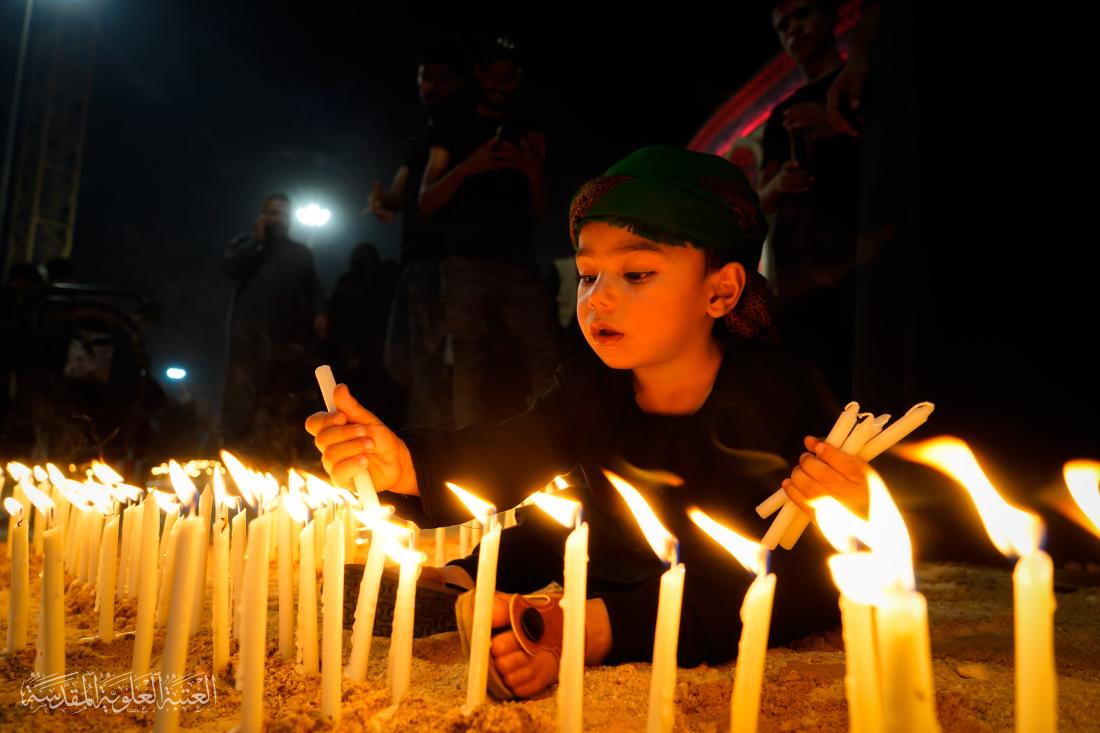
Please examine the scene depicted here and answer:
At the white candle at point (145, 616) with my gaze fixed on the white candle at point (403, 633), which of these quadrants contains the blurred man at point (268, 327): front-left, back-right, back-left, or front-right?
back-left

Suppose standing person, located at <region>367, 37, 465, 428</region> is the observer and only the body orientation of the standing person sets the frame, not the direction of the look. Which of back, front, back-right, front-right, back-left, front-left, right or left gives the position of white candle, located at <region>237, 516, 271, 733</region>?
front-left

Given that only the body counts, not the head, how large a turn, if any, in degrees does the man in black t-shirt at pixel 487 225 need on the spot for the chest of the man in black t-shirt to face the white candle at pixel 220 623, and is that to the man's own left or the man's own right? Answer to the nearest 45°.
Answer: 0° — they already face it

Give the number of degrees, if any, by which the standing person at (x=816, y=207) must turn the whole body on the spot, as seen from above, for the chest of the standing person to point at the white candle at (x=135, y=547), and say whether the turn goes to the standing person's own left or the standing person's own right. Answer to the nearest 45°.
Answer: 0° — they already face it

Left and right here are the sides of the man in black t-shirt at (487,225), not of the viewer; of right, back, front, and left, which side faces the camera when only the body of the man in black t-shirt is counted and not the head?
front

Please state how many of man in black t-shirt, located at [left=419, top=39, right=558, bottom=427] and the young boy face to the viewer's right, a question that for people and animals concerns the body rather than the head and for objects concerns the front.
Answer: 0

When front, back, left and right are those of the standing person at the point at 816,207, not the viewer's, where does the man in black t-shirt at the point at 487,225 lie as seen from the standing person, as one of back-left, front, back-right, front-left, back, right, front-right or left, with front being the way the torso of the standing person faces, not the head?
front-right

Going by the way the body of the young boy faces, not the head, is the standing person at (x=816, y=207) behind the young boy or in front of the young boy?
behind

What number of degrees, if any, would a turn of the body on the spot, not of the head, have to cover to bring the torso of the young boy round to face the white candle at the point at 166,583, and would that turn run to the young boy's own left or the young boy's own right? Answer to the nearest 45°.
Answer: approximately 45° to the young boy's own right

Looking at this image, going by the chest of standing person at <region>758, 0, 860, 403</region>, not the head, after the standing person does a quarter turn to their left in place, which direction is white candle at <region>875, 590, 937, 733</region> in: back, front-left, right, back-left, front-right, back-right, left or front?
front-right

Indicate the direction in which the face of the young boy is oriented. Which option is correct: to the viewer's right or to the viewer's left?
to the viewer's left

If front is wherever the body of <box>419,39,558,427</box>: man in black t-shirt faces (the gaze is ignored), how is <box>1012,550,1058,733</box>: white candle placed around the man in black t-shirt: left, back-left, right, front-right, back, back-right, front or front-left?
front

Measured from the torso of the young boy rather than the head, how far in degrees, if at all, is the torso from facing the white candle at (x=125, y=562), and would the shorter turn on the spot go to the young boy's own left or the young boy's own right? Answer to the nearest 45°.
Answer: approximately 45° to the young boy's own right
